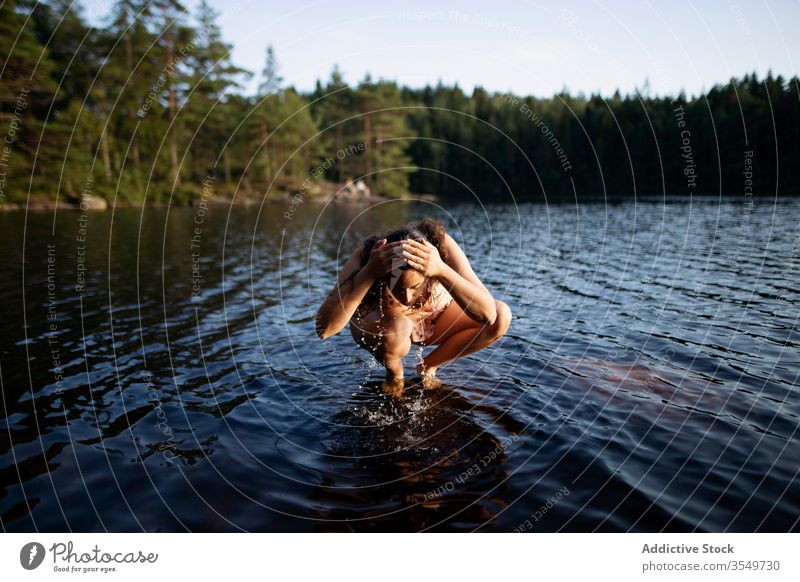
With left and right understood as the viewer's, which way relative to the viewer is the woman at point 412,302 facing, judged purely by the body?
facing the viewer
